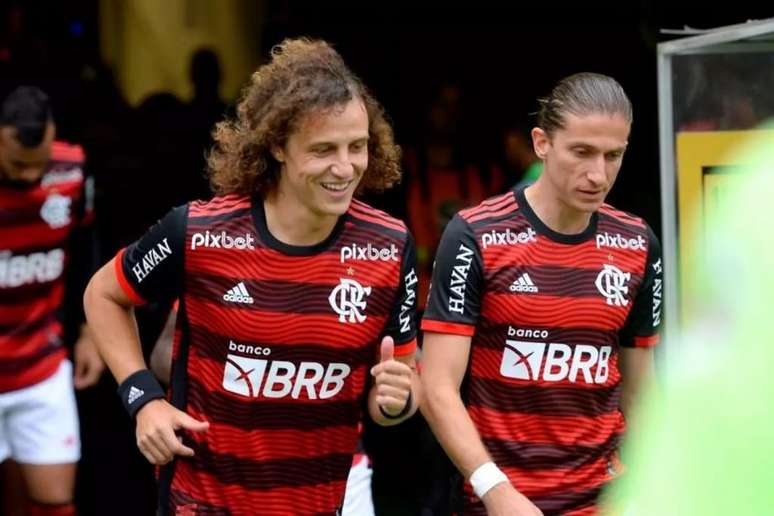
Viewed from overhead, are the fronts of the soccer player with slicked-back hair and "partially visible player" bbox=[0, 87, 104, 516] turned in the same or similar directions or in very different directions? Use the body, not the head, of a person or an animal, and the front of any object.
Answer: same or similar directions

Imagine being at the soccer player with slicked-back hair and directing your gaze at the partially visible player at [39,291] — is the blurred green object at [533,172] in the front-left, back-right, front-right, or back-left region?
front-right

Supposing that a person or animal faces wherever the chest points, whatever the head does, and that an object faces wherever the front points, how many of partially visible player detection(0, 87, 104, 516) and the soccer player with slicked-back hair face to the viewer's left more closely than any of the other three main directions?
0

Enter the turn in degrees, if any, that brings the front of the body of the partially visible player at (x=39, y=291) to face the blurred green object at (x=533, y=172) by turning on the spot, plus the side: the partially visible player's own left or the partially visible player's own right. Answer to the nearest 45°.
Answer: approximately 90° to the partially visible player's own left

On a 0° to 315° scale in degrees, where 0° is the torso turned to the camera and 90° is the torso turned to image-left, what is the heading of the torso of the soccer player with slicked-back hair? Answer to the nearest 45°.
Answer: approximately 315°

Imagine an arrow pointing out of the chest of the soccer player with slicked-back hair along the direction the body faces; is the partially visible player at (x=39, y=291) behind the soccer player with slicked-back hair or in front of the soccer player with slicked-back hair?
behind

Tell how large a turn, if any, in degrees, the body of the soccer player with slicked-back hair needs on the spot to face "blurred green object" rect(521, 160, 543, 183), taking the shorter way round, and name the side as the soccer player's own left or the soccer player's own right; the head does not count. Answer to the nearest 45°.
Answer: approximately 135° to the soccer player's own left

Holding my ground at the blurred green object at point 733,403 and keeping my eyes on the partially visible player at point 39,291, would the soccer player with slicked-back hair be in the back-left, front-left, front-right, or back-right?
front-right

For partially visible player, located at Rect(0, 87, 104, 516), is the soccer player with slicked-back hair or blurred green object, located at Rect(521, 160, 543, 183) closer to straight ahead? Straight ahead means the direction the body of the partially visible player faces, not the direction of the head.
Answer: the soccer player with slicked-back hair

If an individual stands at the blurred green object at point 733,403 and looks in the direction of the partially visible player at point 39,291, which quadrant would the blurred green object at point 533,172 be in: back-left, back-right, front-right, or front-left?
front-right

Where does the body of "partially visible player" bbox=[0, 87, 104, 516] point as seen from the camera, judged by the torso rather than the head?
toward the camera
